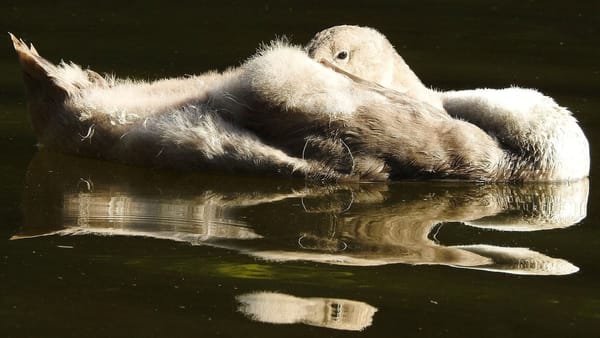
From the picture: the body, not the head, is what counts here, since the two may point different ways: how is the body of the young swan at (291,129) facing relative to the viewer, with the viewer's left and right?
facing to the right of the viewer
